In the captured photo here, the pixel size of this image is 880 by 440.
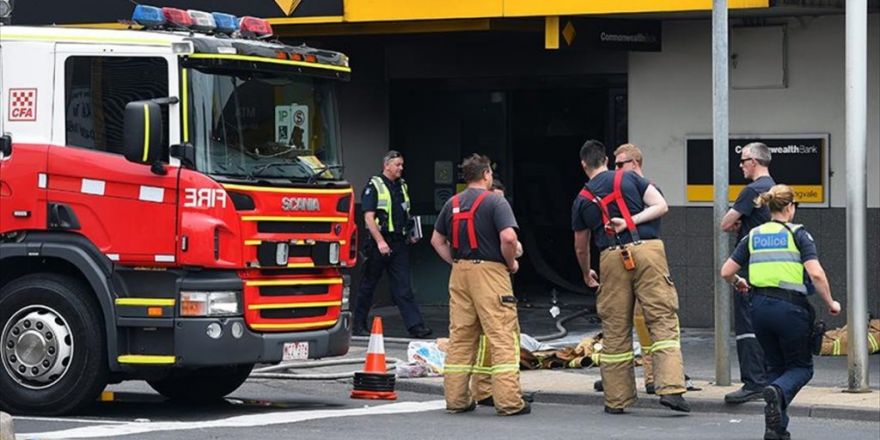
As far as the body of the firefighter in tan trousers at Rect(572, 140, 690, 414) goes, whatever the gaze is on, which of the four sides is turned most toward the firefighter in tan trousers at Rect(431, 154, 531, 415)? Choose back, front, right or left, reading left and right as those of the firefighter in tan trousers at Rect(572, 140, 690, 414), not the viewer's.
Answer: left

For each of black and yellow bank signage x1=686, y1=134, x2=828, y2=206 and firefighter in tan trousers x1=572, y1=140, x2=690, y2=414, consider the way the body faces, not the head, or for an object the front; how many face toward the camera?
1

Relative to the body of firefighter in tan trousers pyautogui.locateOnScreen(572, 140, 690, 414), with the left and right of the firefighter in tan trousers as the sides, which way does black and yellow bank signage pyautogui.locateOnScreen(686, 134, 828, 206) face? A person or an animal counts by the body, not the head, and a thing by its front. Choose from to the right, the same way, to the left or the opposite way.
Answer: the opposite way

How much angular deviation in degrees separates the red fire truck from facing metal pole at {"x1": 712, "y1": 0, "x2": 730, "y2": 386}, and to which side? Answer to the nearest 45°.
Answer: approximately 45° to its left

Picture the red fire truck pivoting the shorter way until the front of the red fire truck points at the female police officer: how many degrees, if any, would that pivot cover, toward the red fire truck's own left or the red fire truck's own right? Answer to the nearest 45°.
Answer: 0° — it already faces them

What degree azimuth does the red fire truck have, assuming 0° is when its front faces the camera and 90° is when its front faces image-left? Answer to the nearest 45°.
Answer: approximately 315°

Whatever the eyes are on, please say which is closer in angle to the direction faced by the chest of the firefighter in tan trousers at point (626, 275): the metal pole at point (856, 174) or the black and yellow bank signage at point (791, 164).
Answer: the black and yellow bank signage

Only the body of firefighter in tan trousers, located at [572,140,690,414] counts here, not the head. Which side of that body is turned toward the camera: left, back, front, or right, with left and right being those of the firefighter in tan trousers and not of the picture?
back

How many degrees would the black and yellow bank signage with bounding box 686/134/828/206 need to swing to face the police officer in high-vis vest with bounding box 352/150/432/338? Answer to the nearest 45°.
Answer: approximately 90° to its right

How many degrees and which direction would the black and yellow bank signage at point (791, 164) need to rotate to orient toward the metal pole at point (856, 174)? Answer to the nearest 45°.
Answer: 0° — it already faces it
